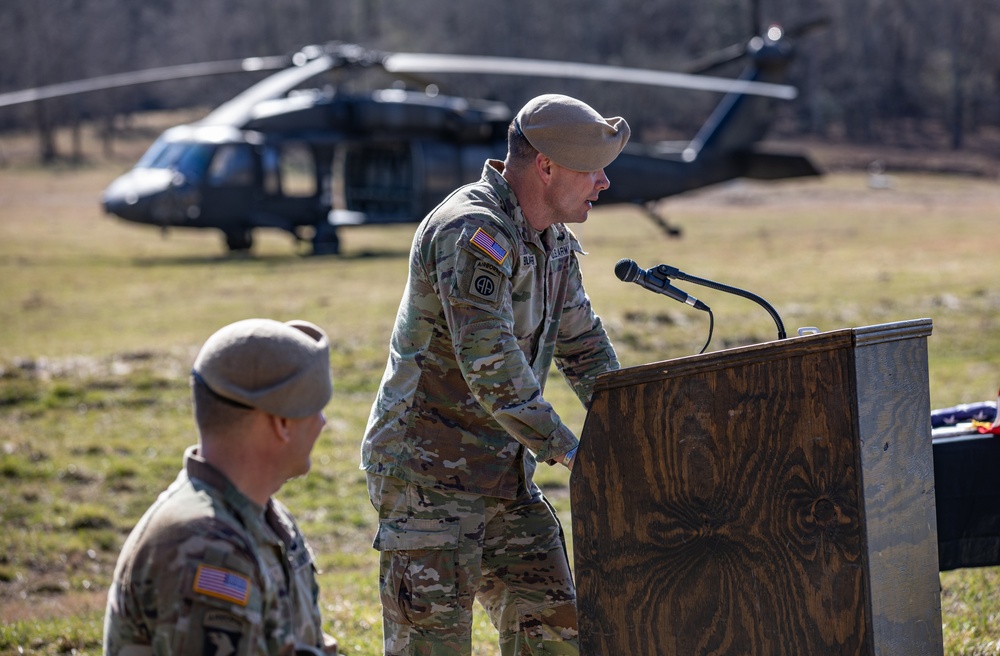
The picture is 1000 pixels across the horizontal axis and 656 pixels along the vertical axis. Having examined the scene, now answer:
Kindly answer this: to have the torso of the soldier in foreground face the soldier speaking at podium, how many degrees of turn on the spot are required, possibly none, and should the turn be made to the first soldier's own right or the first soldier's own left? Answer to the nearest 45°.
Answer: approximately 45° to the first soldier's own left

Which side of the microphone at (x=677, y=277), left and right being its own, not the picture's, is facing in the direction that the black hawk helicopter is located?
right

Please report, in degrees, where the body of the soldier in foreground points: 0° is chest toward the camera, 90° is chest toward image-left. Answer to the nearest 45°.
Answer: approximately 270°

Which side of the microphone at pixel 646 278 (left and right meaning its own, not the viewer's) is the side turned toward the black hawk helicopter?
right

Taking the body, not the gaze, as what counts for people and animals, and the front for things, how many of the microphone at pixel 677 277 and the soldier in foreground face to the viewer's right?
1

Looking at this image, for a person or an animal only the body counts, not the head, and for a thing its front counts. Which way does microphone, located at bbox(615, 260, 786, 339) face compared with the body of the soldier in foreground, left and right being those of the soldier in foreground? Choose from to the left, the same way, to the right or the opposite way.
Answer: the opposite way

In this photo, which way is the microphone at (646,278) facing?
to the viewer's left

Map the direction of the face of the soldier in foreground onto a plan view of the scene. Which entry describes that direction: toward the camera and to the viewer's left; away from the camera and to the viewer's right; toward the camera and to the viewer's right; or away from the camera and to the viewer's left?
away from the camera and to the viewer's right

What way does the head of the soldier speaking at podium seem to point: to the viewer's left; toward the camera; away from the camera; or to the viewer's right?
to the viewer's right
